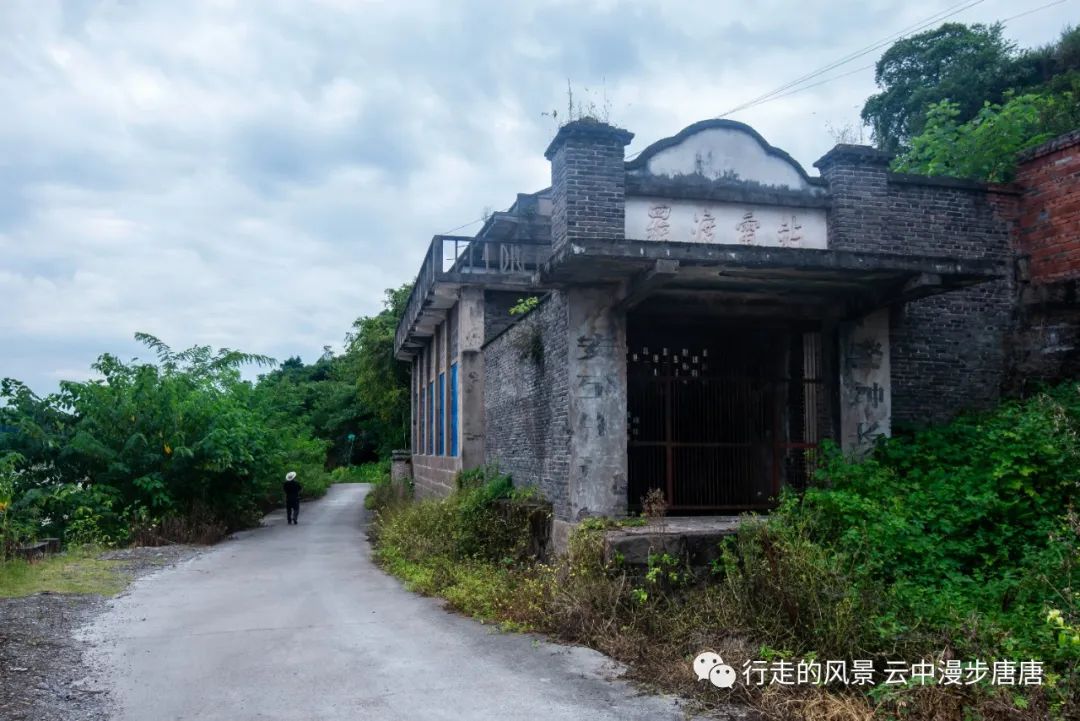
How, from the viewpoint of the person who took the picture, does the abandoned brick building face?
facing the viewer and to the right of the viewer

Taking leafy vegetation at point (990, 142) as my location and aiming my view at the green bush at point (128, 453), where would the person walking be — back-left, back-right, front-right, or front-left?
front-right

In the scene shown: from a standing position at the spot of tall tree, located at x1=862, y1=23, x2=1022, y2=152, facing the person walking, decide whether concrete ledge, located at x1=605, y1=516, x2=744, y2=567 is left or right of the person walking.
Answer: left

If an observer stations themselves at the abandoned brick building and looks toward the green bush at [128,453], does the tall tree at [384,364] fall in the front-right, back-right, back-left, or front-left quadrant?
front-right

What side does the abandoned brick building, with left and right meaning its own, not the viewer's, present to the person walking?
back

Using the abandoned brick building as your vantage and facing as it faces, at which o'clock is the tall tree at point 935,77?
The tall tree is roughly at 8 o'clock from the abandoned brick building.

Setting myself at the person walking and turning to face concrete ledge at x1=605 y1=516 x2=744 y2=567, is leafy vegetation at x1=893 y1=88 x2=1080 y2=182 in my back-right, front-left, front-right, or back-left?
front-left

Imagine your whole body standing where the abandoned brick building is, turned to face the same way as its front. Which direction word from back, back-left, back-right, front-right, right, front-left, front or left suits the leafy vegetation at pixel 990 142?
left
